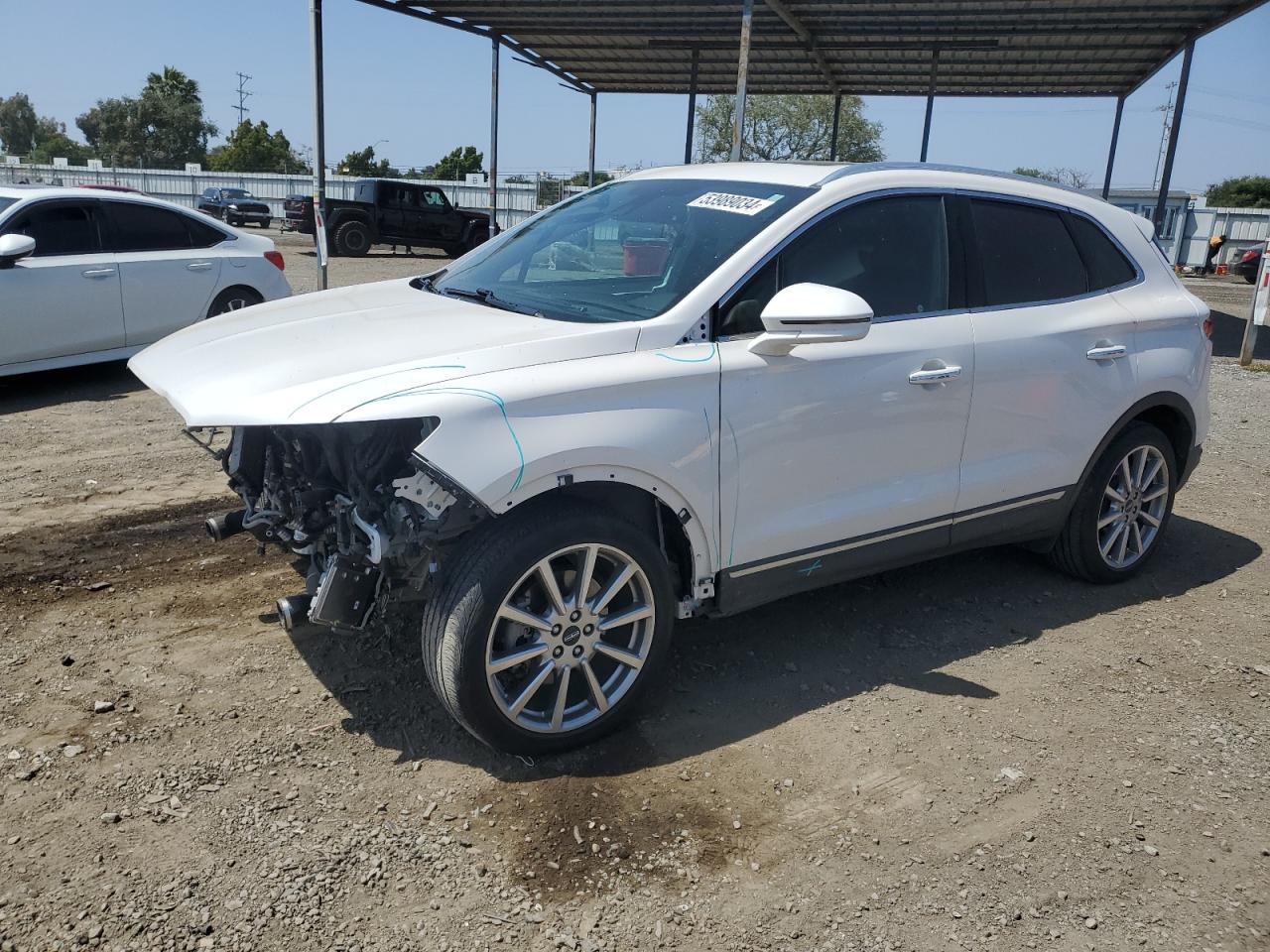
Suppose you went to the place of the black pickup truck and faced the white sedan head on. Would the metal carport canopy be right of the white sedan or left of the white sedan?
left

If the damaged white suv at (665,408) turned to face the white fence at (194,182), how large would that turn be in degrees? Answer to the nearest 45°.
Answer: approximately 90° to its right

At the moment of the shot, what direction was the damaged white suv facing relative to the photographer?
facing the viewer and to the left of the viewer

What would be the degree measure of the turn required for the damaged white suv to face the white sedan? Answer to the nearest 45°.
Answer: approximately 90° to its right

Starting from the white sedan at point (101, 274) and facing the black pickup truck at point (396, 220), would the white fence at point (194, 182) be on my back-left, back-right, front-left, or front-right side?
front-left

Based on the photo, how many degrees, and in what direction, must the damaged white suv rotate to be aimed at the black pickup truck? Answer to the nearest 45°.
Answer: approximately 135° to its right

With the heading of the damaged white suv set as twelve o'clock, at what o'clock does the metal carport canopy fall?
The metal carport canopy is roughly at 5 o'clock from the damaged white suv.

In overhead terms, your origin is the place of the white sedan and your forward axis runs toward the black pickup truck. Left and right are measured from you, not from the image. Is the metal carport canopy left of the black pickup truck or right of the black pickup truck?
right
